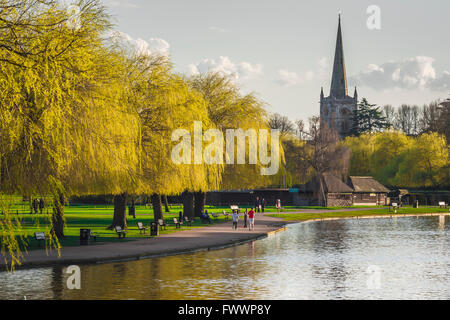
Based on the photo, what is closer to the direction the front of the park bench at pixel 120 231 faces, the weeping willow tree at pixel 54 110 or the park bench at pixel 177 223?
the weeping willow tree

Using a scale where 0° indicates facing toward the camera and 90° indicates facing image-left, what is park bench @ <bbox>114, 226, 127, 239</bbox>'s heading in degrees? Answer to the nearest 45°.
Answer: approximately 315°

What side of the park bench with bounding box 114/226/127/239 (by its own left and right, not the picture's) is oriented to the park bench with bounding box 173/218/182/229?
left
